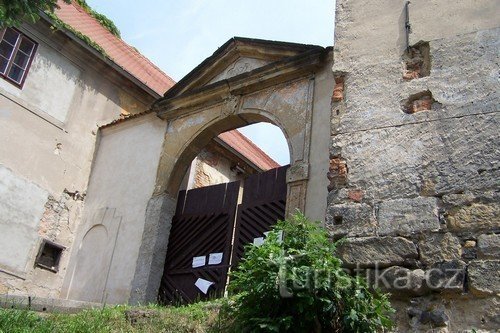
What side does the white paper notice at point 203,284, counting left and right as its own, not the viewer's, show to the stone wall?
left

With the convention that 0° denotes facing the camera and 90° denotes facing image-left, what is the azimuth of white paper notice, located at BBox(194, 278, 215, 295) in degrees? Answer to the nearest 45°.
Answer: approximately 45°
